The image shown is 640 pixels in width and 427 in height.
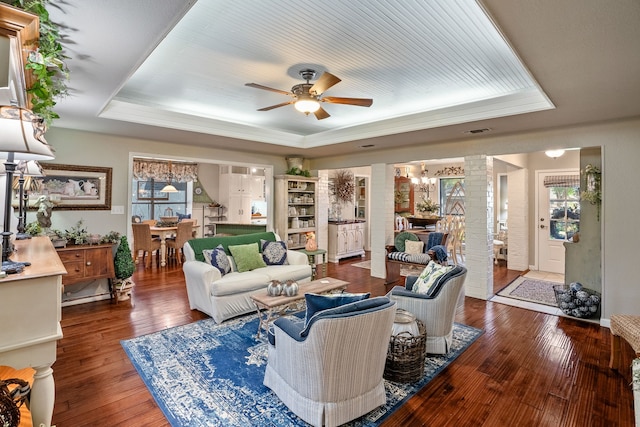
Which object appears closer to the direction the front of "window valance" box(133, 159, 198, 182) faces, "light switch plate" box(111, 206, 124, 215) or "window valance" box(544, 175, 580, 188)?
the light switch plate

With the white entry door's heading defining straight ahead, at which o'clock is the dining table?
The dining table is roughly at 2 o'clock from the white entry door.

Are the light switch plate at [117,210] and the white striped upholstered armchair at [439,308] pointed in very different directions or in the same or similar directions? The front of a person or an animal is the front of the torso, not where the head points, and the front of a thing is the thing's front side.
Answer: very different directions

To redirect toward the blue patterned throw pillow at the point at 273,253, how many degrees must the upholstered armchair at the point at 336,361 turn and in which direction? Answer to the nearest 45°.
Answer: approximately 45° to its right

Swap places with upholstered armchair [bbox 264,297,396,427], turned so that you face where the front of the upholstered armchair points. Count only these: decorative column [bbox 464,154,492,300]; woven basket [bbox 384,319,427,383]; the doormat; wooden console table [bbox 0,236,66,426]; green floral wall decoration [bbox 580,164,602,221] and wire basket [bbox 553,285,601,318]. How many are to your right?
5

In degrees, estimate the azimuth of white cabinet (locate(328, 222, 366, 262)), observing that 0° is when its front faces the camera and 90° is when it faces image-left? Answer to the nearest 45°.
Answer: approximately 315°

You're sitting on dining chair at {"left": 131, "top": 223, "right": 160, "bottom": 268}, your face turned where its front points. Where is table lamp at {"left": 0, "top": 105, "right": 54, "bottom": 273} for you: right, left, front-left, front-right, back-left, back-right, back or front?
back-right

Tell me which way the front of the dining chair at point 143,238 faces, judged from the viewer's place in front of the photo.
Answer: facing away from the viewer and to the right of the viewer

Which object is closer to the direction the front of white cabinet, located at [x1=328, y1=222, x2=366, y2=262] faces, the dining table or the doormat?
the doormat

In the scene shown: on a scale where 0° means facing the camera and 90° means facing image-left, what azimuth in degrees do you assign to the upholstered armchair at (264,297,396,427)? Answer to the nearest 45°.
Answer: approximately 135°

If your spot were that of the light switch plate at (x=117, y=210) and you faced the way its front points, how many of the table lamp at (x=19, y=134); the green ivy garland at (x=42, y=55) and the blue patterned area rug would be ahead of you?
3
